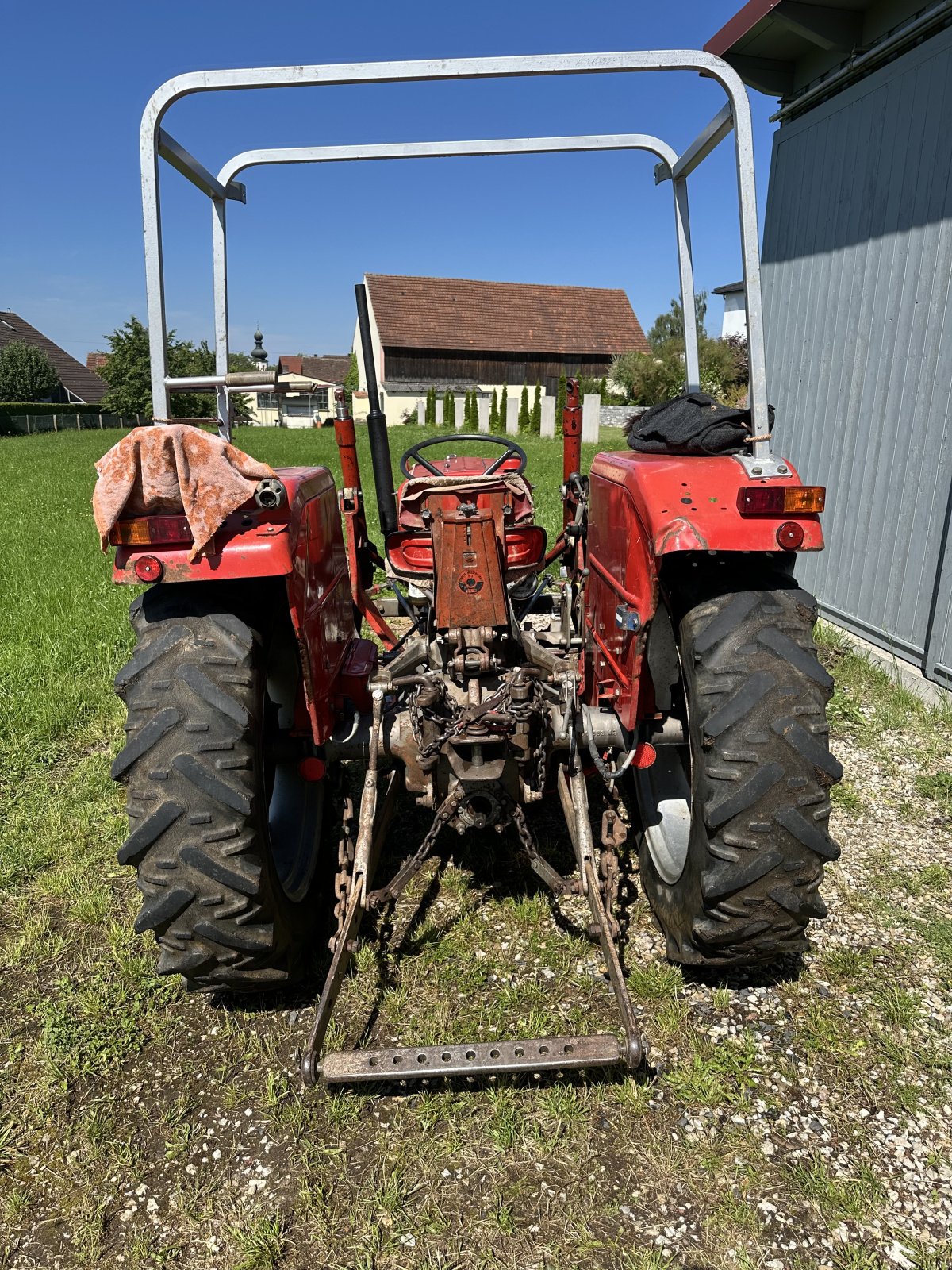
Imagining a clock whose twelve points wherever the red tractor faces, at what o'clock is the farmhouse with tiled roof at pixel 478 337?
The farmhouse with tiled roof is roughly at 12 o'clock from the red tractor.

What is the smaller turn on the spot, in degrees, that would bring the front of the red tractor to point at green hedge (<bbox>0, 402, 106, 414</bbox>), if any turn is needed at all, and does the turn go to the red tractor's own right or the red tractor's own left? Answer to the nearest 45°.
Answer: approximately 45° to the red tractor's own left

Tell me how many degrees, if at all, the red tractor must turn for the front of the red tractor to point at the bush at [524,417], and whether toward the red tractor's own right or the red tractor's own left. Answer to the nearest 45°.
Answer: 0° — it already faces it

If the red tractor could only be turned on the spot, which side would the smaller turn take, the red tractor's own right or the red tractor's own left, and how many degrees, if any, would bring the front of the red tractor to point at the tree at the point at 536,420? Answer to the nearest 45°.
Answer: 0° — it already faces it

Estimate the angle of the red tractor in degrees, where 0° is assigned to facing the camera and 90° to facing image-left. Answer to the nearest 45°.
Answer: approximately 180°

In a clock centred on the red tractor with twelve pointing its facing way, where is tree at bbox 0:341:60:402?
The tree is roughly at 11 o'clock from the red tractor.

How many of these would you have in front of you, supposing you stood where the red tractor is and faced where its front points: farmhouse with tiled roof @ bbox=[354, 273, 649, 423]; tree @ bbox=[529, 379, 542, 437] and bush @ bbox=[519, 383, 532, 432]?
3
